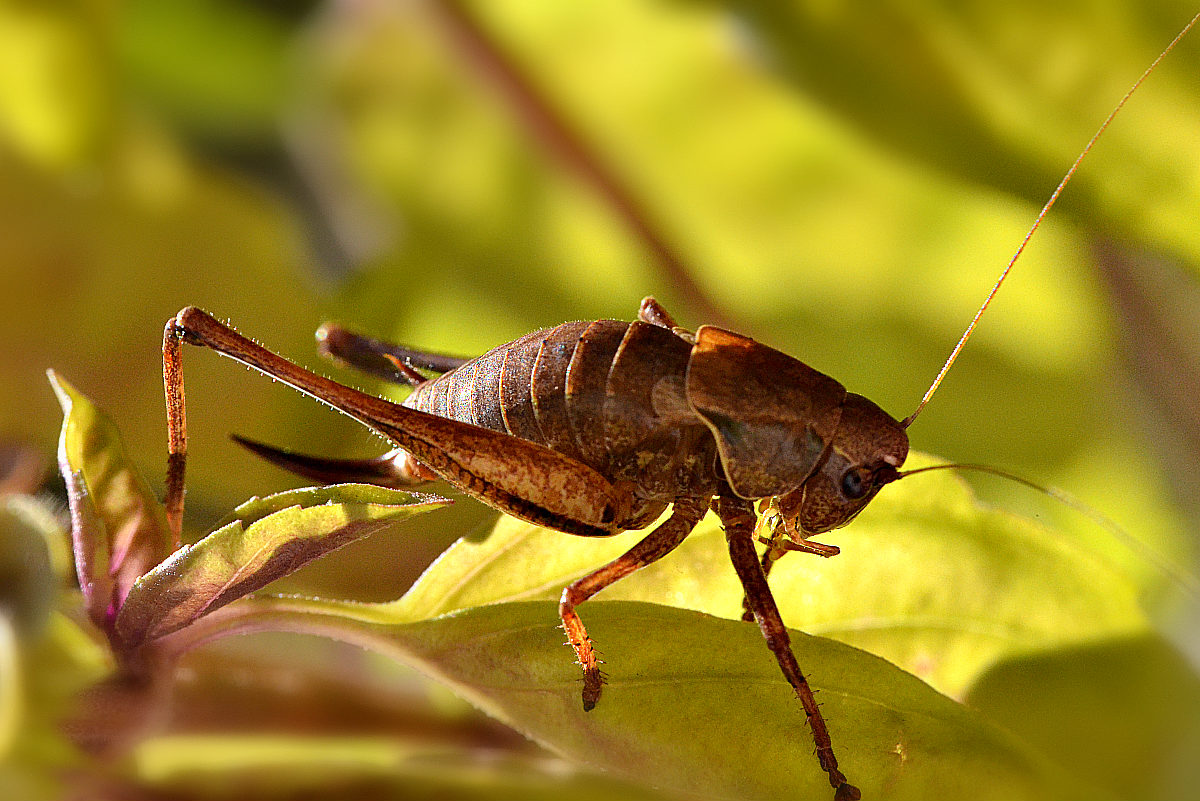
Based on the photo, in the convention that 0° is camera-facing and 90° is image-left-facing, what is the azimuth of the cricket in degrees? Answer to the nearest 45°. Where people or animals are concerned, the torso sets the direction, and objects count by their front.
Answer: approximately 270°
